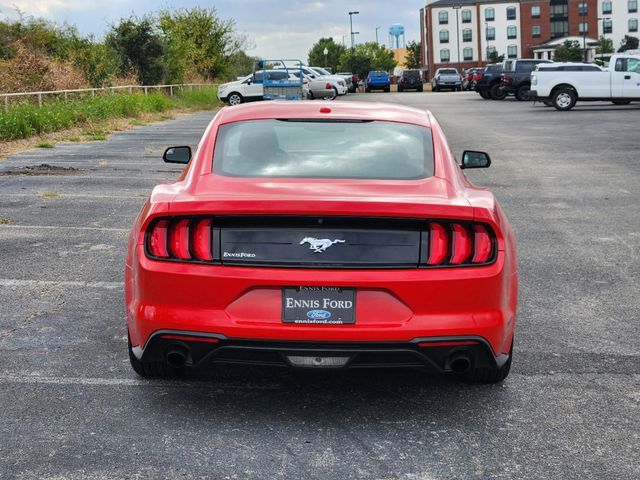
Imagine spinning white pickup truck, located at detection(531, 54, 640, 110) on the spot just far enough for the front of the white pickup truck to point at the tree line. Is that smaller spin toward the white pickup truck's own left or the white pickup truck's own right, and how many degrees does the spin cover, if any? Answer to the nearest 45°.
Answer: approximately 180°

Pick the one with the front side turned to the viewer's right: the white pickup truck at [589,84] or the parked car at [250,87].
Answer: the white pickup truck

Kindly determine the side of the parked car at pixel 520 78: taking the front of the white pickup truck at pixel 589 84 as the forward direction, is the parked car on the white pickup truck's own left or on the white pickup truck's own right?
on the white pickup truck's own left

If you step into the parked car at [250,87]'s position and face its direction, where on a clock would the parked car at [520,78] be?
the parked car at [520,78] is roughly at 6 o'clock from the parked car at [250,87].

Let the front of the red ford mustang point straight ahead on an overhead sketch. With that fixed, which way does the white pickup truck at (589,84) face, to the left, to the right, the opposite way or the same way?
to the right

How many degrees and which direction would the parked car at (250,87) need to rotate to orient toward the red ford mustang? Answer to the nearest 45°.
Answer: approximately 90° to its left

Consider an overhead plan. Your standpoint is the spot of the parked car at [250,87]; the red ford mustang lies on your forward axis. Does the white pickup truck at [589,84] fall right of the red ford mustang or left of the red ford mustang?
left

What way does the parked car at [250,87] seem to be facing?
to the viewer's left

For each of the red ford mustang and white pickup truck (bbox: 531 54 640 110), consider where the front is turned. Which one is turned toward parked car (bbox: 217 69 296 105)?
the red ford mustang

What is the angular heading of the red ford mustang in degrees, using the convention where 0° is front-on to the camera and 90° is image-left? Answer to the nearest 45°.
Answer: approximately 180°

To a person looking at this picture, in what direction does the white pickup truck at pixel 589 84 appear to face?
facing to the right of the viewer

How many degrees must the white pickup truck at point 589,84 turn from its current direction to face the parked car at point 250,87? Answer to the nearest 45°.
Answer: approximately 180°
